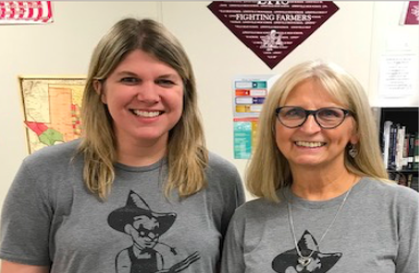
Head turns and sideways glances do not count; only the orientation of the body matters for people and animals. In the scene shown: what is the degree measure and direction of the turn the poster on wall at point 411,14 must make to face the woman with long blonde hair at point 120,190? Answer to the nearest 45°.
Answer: approximately 45° to its right

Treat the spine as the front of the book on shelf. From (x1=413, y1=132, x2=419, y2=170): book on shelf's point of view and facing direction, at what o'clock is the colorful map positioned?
The colorful map is roughly at 2 o'clock from the book on shelf.

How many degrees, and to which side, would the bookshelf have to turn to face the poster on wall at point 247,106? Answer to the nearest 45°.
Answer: approximately 45° to its right

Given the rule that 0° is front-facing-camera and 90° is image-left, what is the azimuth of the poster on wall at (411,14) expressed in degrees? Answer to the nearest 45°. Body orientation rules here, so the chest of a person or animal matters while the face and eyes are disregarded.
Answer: approximately 0°

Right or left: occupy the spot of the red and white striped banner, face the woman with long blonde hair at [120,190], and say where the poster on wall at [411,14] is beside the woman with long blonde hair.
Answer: left

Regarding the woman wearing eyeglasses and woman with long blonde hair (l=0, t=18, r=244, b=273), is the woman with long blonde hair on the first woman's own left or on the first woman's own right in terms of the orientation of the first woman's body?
on the first woman's own right
